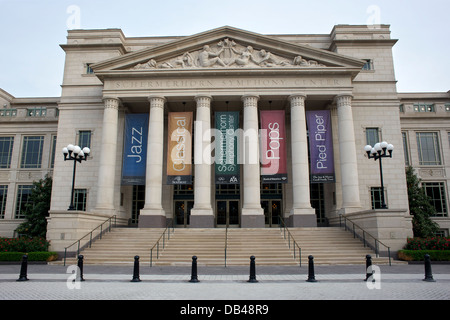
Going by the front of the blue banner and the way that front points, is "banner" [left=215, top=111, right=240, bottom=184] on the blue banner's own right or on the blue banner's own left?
on the blue banner's own left

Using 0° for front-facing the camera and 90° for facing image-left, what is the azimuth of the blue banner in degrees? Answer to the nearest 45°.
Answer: approximately 0°

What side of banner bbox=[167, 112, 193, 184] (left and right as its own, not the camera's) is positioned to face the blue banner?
right

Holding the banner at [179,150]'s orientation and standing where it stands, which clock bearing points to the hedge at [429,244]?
The hedge is roughly at 10 o'clock from the banner.

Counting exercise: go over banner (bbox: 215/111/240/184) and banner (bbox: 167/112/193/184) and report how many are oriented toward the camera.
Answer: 2

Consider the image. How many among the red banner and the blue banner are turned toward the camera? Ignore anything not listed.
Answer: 2

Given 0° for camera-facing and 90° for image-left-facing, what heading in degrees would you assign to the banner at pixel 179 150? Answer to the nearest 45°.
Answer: approximately 0°

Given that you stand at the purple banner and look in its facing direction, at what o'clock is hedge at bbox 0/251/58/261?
The hedge is roughly at 2 o'clock from the purple banner.

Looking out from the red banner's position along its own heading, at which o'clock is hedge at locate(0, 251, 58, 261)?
The hedge is roughly at 2 o'clock from the red banner.
